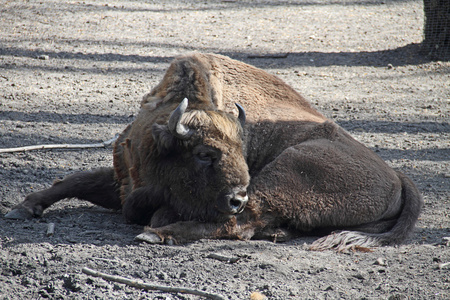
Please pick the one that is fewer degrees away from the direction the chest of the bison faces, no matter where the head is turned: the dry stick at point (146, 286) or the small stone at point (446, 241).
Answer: the dry stick

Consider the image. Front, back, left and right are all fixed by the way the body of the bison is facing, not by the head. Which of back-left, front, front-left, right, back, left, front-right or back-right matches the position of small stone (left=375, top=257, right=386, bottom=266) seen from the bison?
left

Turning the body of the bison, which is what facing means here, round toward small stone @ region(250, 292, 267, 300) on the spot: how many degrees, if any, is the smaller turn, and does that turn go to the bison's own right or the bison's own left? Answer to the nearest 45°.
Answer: approximately 45° to the bison's own left

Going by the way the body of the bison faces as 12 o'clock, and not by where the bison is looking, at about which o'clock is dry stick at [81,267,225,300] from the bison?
The dry stick is roughly at 11 o'clock from the bison.

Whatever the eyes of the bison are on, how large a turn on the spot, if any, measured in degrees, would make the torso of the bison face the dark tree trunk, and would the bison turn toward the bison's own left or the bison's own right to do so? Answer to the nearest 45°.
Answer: approximately 180°

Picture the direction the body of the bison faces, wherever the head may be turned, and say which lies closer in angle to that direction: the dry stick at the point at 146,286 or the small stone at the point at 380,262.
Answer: the dry stick

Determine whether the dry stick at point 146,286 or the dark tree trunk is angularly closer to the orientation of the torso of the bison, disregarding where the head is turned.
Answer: the dry stick

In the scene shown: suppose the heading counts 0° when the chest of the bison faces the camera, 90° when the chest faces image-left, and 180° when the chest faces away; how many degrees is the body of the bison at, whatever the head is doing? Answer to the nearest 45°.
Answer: approximately 45°

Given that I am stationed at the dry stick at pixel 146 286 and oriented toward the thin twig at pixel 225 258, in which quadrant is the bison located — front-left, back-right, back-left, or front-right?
front-left
